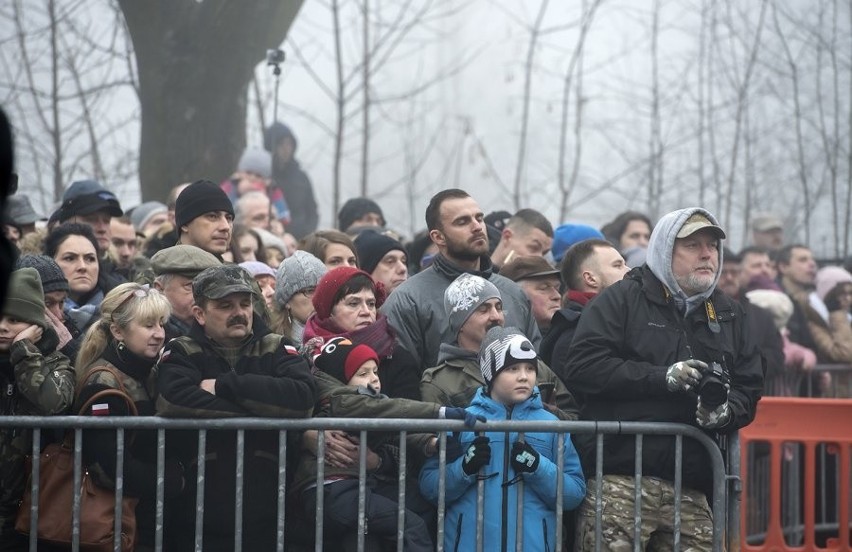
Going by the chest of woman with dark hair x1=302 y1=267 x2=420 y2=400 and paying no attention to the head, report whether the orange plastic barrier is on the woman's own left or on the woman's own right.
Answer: on the woman's own left

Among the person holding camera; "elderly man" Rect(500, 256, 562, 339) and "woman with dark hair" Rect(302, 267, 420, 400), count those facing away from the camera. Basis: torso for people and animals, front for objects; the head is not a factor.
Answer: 0

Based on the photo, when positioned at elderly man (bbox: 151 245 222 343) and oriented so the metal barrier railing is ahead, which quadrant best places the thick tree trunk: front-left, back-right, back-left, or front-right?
back-left

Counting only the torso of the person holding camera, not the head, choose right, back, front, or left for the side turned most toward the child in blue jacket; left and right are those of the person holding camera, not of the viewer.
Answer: right

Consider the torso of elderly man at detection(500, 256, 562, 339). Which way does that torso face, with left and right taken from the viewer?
facing the viewer and to the right of the viewer

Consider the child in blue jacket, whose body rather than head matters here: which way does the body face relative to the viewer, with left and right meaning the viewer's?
facing the viewer
